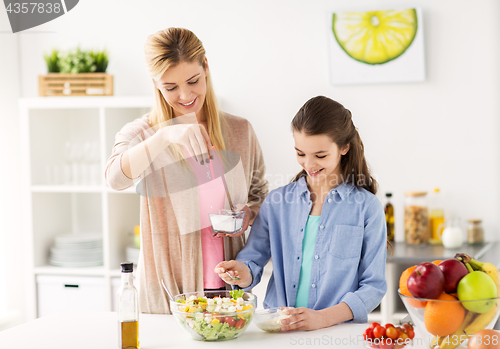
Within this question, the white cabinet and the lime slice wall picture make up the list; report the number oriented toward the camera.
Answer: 2

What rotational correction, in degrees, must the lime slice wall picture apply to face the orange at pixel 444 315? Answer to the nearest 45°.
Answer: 0° — it already faces it

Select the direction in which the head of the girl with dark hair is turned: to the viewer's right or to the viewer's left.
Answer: to the viewer's left

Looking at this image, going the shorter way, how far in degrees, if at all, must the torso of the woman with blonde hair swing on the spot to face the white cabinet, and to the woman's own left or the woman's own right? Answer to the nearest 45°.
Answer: approximately 180°

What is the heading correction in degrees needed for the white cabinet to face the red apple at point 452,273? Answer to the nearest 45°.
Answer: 0° — it already faces it

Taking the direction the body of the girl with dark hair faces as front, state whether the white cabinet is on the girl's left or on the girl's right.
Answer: on the girl's right

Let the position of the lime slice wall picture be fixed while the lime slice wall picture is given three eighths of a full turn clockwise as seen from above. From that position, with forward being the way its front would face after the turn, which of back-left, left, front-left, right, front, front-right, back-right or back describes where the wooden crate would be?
front-left

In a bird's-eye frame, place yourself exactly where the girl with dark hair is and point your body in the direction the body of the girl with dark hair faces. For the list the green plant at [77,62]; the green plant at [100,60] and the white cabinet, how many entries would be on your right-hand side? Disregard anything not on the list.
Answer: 3

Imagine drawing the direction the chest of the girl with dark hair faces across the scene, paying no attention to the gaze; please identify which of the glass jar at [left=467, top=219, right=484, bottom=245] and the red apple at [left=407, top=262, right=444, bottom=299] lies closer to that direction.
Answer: the red apple

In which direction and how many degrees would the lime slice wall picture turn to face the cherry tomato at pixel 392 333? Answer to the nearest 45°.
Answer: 0° — it already faces it

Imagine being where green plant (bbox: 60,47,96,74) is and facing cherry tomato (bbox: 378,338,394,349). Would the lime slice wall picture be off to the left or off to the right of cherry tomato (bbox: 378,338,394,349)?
left

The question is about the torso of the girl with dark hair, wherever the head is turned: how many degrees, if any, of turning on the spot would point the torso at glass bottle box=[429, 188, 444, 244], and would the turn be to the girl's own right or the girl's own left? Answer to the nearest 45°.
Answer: approximately 180°

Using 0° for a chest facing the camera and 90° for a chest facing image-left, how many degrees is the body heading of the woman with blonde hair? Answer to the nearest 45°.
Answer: approximately 315°

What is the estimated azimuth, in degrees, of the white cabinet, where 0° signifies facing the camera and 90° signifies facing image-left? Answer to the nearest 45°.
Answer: approximately 0°
